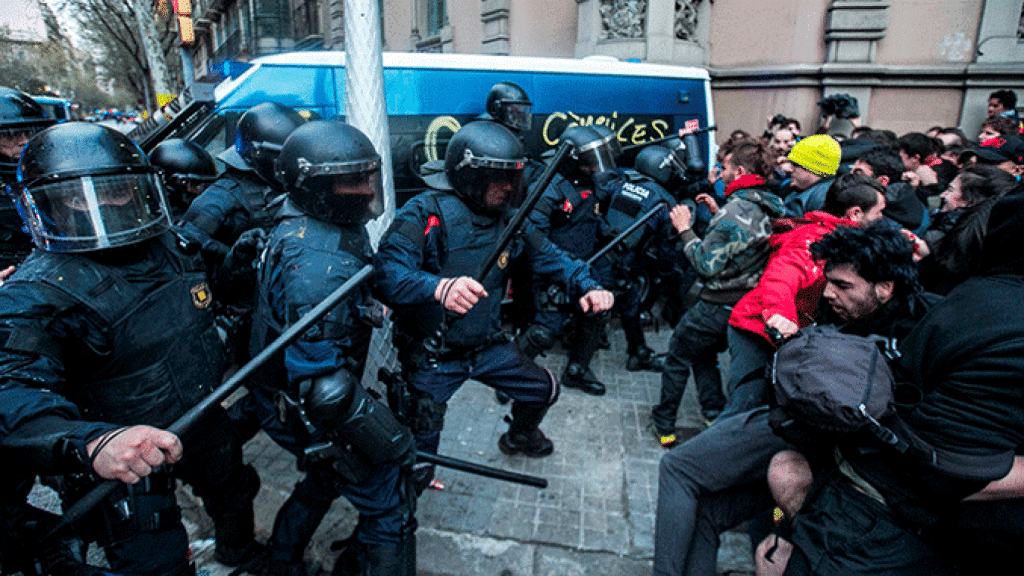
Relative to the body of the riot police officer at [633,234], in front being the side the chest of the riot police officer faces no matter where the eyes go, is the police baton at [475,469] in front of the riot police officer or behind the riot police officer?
behind

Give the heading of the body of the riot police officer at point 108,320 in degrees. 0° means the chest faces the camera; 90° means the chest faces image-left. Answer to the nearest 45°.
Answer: approximately 315°

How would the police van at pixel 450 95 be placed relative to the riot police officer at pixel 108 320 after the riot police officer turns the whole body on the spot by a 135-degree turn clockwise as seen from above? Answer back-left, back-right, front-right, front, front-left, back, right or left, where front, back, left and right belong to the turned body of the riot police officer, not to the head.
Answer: back-right

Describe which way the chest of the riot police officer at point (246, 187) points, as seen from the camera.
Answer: to the viewer's right

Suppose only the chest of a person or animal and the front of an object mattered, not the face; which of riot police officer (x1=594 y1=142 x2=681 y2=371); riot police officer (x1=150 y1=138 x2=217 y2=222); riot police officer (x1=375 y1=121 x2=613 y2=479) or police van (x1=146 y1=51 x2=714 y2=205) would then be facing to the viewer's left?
the police van

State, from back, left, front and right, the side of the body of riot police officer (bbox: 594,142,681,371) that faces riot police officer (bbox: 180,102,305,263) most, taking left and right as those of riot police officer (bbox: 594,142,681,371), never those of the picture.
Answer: back

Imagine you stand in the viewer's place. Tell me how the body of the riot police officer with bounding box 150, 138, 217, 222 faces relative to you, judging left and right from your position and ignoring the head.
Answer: facing to the right of the viewer

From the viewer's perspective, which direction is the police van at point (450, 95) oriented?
to the viewer's left

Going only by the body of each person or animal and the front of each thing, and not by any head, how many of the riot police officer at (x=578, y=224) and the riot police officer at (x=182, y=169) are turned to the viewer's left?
0

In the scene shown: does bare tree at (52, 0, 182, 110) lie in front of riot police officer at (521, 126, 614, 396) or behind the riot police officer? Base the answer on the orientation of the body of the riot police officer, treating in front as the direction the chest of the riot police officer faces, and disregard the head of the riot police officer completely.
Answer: behind

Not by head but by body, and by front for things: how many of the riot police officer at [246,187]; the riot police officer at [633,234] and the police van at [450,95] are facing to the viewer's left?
1

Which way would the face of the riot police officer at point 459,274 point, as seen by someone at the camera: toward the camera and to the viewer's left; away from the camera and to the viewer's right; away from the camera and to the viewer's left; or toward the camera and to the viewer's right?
toward the camera and to the viewer's right

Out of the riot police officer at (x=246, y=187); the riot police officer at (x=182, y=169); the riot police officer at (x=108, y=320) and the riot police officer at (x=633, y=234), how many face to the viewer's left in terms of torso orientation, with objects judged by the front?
0

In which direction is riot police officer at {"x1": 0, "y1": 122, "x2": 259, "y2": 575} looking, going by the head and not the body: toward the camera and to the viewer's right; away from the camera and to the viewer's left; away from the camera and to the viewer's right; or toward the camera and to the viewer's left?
toward the camera and to the viewer's right
